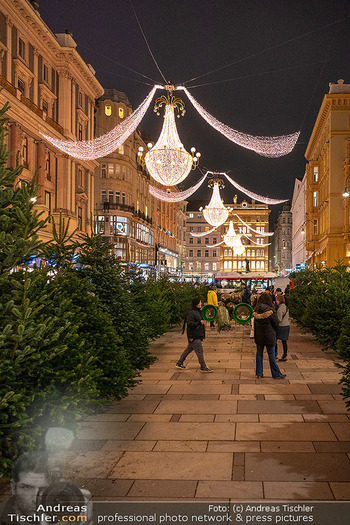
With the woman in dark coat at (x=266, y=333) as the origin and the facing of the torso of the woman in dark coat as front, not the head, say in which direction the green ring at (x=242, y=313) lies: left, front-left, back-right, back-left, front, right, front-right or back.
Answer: front-left

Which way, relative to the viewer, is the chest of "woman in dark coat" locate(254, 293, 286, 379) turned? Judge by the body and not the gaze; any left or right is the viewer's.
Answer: facing away from the viewer and to the right of the viewer

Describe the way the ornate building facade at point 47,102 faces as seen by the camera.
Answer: facing the viewer and to the right of the viewer

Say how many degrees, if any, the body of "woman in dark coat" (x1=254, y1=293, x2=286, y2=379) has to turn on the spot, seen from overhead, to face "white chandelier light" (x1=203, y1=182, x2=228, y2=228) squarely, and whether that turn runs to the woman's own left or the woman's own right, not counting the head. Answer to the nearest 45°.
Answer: approximately 45° to the woman's own left

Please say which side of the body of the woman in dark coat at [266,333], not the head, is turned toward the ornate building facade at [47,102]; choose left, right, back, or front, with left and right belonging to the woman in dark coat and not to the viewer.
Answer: left

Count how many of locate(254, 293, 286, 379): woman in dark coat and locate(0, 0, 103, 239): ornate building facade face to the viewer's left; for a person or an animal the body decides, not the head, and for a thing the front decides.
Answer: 0

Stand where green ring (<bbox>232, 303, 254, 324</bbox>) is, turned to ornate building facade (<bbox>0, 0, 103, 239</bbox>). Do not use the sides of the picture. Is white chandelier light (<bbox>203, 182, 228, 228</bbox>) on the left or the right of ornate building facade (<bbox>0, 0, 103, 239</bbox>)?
right

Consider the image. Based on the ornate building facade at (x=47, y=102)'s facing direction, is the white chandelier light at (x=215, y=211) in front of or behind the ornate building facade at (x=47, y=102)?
in front

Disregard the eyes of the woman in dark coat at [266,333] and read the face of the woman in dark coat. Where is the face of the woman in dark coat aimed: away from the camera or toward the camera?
away from the camera
